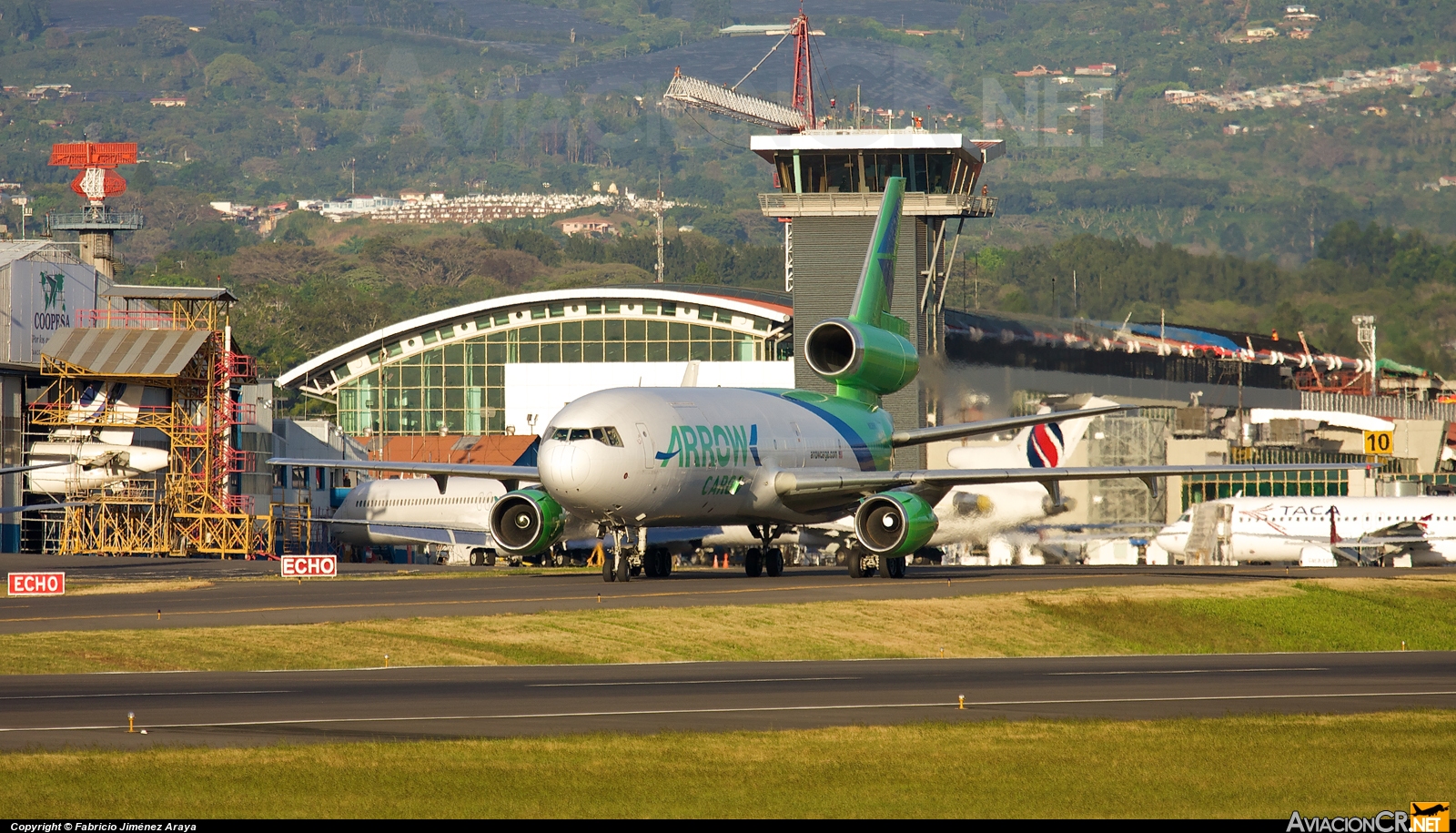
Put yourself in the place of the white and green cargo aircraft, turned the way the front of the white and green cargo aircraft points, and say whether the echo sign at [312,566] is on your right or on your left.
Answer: on your right

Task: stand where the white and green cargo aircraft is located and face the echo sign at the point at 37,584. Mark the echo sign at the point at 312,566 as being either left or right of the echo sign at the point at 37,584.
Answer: right

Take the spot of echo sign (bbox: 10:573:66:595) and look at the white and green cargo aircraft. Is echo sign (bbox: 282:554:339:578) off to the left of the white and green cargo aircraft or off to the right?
left

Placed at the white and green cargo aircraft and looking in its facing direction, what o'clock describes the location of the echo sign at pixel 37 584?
The echo sign is roughly at 1 o'clock from the white and green cargo aircraft.

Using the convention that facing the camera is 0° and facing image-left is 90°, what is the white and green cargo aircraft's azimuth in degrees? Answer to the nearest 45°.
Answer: approximately 45°
